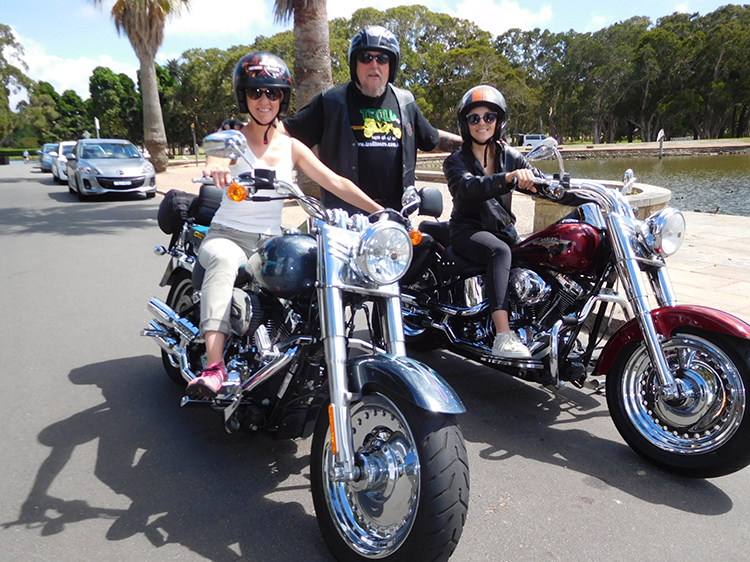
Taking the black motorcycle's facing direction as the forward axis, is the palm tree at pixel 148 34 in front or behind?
behind

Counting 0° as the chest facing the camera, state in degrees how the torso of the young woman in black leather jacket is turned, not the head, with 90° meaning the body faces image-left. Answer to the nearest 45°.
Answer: approximately 315°

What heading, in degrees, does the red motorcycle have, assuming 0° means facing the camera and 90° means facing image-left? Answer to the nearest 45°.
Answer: approximately 315°

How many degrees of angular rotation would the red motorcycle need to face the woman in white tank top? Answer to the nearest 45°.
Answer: approximately 90° to its right

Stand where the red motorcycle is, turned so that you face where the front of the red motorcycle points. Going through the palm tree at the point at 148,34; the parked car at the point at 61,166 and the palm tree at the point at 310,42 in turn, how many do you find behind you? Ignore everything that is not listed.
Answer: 3

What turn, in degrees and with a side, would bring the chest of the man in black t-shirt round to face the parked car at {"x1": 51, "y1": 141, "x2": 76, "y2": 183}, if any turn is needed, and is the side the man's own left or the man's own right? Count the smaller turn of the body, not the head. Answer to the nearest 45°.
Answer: approximately 135° to the man's own right

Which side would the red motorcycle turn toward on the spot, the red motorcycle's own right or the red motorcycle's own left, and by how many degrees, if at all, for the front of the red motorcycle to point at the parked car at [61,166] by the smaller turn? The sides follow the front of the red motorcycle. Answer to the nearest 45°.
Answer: approximately 180°

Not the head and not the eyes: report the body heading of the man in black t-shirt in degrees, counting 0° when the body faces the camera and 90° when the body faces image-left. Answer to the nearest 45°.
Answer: approximately 0°

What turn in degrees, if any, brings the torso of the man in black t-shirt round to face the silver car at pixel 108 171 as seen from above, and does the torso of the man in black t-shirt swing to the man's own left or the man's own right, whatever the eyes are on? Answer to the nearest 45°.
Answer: approximately 135° to the man's own right

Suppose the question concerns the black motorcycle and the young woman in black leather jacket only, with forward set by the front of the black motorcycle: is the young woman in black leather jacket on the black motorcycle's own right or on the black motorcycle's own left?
on the black motorcycle's own left

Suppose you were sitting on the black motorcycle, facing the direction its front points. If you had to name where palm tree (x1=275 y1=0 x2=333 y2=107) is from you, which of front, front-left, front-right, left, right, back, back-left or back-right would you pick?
back-left

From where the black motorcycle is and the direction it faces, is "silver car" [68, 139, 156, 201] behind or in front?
behind

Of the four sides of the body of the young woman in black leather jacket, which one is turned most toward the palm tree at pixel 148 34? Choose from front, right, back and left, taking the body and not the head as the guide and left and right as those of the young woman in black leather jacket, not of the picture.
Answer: back

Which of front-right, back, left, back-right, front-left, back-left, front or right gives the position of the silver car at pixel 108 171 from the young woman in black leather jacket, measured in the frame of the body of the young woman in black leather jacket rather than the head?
back
